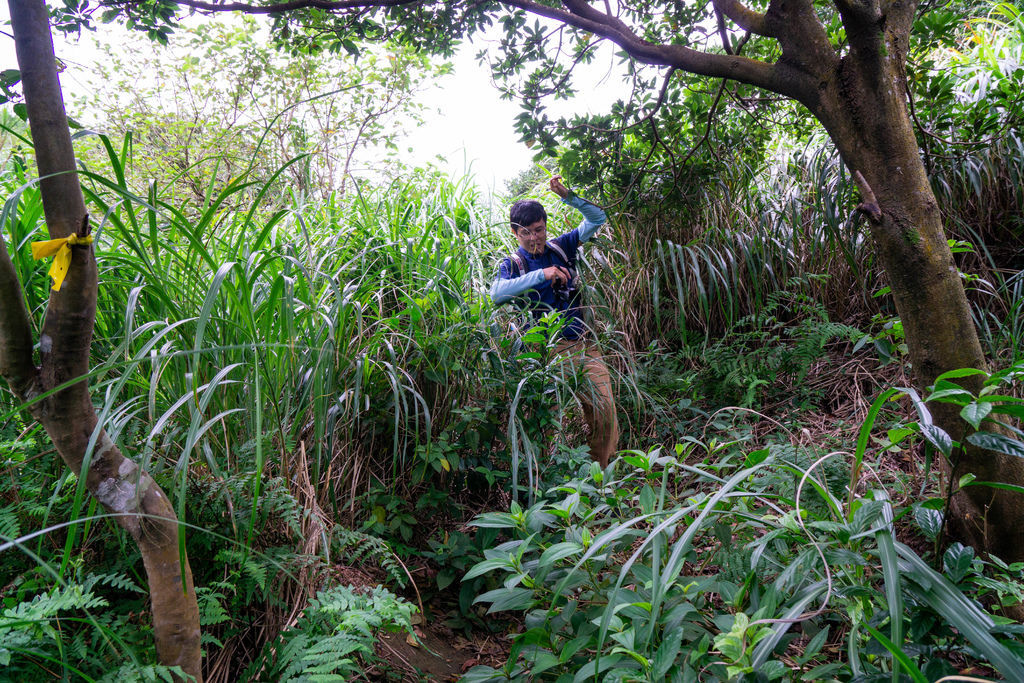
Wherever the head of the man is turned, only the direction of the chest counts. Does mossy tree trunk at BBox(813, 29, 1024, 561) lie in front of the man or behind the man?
in front

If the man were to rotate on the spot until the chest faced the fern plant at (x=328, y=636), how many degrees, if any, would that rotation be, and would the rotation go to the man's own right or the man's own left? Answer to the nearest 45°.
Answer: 0° — they already face it

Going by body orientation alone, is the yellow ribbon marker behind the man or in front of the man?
in front

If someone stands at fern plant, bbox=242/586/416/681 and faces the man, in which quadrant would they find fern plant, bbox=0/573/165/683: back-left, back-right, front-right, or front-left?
back-left

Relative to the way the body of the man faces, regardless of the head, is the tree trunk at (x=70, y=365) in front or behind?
in front

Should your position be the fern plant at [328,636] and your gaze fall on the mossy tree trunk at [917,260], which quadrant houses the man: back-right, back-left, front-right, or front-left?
front-left

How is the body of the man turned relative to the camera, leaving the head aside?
toward the camera

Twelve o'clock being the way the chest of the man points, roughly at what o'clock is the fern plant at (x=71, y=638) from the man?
The fern plant is roughly at 1 o'clock from the man.
